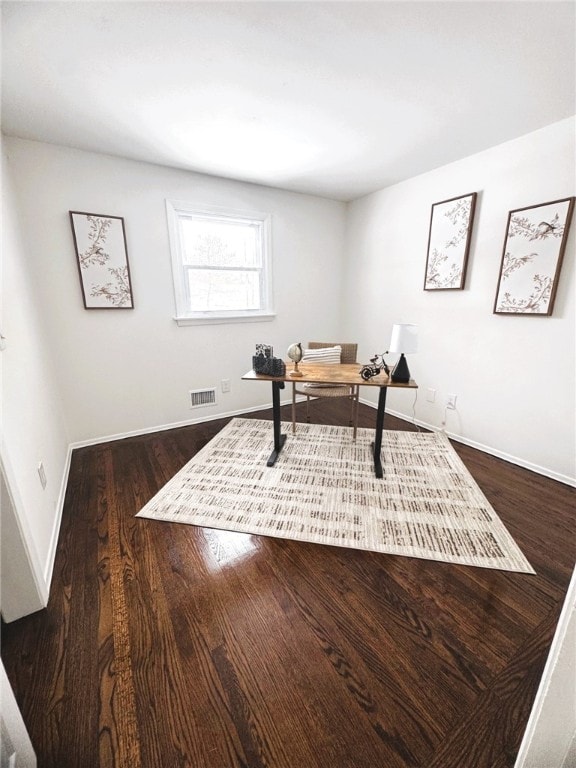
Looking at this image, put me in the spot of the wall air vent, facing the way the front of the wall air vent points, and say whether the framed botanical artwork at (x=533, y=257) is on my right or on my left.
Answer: on my left

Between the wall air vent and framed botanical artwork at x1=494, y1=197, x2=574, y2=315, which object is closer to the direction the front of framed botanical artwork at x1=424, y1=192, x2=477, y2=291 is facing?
the wall air vent

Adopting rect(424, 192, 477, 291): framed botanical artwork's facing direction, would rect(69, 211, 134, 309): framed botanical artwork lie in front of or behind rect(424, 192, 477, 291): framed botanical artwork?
in front

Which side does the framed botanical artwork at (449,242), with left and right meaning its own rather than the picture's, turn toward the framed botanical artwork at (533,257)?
left

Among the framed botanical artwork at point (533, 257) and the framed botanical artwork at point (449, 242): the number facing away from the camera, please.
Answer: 0

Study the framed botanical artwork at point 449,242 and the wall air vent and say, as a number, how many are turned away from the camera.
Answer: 0

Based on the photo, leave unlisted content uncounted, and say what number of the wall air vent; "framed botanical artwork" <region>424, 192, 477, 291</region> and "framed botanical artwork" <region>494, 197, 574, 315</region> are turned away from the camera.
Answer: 0

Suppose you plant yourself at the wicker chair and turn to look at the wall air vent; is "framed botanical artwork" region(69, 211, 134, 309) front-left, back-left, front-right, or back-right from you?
front-left

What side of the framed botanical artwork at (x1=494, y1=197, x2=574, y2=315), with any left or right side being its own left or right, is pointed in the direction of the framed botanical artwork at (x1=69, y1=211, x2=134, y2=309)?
front

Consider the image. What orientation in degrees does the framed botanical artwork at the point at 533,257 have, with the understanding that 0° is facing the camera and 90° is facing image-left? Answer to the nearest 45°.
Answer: approximately 45°

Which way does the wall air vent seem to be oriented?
toward the camera

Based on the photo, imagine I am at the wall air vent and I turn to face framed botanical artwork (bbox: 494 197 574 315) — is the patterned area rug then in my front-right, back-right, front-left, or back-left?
front-right

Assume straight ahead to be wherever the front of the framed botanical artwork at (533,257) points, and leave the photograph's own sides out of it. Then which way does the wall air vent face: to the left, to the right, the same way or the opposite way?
to the left

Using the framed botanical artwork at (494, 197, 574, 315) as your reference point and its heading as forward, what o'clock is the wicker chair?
The wicker chair is roughly at 1 o'clock from the framed botanical artwork.

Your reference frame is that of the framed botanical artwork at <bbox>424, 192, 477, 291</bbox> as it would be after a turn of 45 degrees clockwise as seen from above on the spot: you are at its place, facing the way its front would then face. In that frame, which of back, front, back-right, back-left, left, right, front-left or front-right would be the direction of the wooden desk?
front-left

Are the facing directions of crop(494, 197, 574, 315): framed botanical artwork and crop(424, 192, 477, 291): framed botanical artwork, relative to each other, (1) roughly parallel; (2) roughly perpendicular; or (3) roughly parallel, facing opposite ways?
roughly parallel
